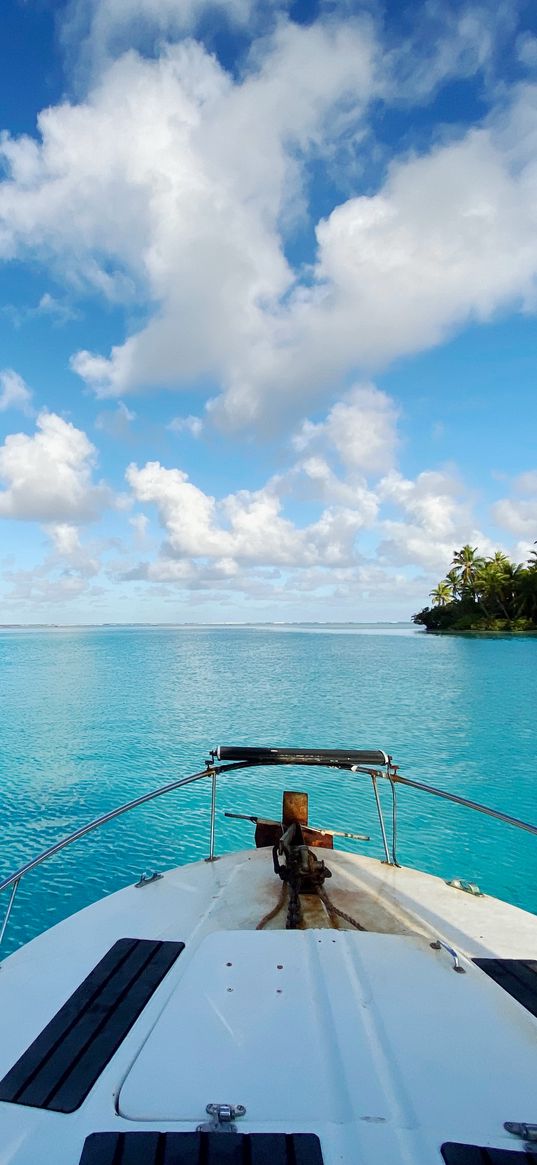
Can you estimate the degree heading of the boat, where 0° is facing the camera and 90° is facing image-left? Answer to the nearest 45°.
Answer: approximately 180°
